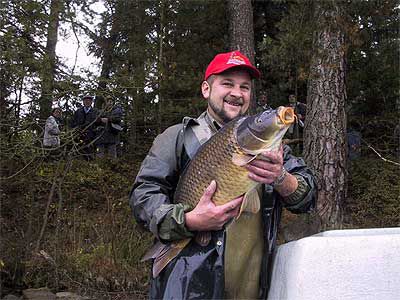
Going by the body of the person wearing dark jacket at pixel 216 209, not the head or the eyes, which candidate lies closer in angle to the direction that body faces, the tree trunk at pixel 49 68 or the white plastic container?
the white plastic container

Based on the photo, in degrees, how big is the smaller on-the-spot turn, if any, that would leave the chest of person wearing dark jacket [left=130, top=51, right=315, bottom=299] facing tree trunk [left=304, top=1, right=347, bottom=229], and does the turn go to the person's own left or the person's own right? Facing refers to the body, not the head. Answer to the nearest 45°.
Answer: approximately 135° to the person's own left

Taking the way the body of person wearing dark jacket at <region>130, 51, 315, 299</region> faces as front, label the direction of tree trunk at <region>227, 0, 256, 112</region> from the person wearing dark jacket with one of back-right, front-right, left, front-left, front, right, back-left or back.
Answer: back-left

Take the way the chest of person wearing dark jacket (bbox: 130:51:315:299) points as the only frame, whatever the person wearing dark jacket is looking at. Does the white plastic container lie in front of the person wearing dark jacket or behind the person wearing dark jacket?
in front

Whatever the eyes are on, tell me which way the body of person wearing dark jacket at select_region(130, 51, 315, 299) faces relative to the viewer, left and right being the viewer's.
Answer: facing the viewer and to the right of the viewer

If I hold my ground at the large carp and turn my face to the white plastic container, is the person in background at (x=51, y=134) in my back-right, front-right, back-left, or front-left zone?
back-left

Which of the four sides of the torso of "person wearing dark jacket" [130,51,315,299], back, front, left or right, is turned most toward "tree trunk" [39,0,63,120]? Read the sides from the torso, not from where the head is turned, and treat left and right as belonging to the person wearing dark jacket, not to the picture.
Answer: back

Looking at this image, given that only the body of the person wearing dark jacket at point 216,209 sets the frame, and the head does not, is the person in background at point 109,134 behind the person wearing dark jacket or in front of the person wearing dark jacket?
behind

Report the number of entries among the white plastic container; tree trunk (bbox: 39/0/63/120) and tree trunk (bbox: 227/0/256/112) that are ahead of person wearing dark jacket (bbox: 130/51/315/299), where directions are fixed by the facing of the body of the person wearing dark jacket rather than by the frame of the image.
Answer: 1

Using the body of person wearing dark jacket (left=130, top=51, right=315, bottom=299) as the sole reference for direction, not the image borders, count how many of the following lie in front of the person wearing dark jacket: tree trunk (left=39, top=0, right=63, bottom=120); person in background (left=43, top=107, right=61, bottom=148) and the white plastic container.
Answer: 1

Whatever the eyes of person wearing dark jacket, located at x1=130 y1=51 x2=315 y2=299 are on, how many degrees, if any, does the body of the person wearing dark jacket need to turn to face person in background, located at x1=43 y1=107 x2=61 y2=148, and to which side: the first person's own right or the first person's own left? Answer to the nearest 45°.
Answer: approximately 180°
